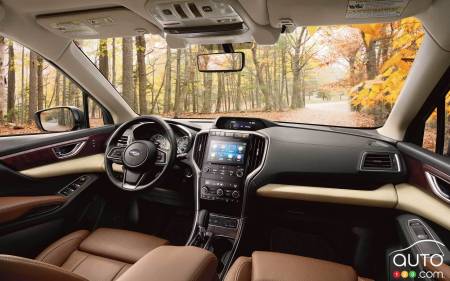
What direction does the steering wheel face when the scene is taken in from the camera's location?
facing the viewer and to the left of the viewer

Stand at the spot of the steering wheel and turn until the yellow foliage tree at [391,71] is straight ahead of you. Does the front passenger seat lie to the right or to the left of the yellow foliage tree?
right

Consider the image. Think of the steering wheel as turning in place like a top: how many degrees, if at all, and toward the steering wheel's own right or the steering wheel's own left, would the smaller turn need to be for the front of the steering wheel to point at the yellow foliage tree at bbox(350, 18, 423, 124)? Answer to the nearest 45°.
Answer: approximately 135° to the steering wheel's own left

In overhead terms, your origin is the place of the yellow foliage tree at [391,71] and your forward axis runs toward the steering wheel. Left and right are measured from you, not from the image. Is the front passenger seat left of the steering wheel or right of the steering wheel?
left

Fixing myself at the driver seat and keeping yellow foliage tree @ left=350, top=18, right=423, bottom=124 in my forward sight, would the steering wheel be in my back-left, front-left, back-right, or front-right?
front-left

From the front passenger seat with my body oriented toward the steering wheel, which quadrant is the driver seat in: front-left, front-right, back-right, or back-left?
front-left

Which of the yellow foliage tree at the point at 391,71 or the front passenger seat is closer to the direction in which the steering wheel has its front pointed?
the front passenger seat

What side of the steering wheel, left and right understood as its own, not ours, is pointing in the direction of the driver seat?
front

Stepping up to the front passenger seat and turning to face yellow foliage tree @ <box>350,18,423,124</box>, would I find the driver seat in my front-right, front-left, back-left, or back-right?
back-left

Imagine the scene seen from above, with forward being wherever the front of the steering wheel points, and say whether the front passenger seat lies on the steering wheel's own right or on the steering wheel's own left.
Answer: on the steering wheel's own left

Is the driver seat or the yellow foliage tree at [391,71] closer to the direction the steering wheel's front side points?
the driver seat
